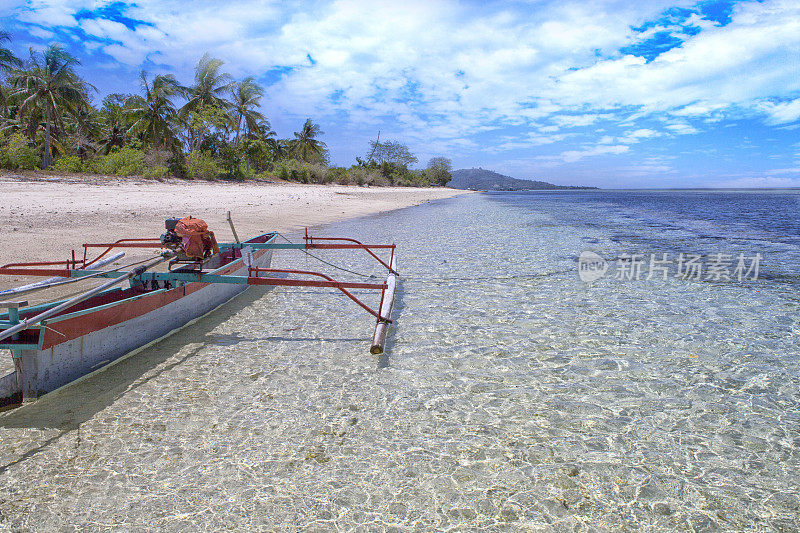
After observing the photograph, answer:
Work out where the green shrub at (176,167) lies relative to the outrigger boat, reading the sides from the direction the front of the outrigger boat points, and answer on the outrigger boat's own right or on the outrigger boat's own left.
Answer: on the outrigger boat's own left

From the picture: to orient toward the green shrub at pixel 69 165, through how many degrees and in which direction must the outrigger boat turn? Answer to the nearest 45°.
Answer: approximately 45° to its left

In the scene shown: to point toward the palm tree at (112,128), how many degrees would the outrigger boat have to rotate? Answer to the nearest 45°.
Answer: approximately 45° to its left

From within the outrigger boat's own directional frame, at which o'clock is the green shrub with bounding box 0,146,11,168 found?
The green shrub is roughly at 10 o'clock from the outrigger boat.

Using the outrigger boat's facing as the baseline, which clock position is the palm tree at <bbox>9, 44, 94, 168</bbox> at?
The palm tree is roughly at 10 o'clock from the outrigger boat.

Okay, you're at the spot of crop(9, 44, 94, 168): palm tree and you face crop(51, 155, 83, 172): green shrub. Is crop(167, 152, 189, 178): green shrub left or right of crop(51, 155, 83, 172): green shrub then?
left

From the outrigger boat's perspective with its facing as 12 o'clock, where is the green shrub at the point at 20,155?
The green shrub is roughly at 10 o'clock from the outrigger boat.

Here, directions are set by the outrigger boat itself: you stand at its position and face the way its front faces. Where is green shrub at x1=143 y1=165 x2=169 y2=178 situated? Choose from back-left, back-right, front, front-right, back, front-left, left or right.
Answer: front-left

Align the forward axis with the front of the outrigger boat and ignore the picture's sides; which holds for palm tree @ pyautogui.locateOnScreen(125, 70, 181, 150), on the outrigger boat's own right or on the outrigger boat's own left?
on the outrigger boat's own left

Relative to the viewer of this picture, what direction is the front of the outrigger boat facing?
facing away from the viewer and to the right of the viewer
